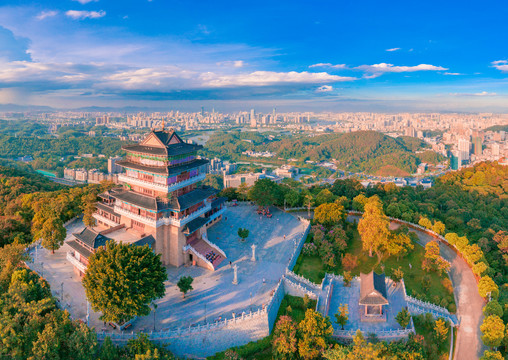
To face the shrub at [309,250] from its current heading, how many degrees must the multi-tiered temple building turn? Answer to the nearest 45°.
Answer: approximately 45° to its left

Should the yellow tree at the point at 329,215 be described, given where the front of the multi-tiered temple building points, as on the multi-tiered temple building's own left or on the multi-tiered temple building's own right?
on the multi-tiered temple building's own left

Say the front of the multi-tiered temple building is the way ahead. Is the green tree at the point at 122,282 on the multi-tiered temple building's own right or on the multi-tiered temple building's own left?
on the multi-tiered temple building's own right

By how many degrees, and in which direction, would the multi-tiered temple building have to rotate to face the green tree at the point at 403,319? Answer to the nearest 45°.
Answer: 0° — it already faces it

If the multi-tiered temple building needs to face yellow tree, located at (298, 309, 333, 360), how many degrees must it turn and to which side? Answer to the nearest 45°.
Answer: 0° — it already faces it

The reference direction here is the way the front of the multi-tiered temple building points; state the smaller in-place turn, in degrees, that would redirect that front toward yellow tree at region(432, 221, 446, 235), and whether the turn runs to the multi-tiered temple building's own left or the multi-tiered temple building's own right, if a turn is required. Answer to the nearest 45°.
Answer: approximately 45° to the multi-tiered temple building's own left

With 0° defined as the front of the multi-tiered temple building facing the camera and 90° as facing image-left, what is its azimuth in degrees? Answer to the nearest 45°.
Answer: approximately 315°
